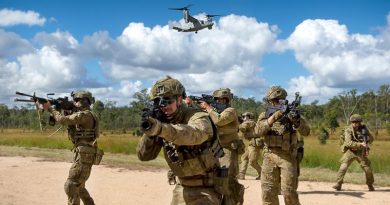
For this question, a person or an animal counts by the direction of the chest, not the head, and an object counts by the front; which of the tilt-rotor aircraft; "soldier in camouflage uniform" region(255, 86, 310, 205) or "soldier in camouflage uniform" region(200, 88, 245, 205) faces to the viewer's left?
"soldier in camouflage uniform" region(200, 88, 245, 205)

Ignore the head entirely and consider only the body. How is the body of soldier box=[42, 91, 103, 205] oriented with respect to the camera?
to the viewer's left

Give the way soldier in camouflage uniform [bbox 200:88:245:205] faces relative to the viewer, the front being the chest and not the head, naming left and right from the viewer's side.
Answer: facing to the left of the viewer

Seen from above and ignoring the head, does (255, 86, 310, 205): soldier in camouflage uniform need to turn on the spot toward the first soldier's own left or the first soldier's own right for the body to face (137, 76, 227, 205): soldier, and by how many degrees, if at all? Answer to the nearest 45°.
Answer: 0° — they already face them

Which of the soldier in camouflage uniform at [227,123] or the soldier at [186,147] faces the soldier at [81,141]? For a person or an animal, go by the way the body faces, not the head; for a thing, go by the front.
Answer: the soldier in camouflage uniform

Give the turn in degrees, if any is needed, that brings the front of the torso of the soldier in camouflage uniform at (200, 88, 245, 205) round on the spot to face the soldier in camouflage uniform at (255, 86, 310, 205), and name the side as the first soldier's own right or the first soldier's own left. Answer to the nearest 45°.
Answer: approximately 135° to the first soldier's own left

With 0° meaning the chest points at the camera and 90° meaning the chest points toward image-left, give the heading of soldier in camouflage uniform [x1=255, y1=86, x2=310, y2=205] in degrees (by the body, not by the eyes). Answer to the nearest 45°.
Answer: approximately 0°

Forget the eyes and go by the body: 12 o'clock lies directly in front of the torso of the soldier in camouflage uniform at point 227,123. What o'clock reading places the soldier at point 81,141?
The soldier is roughly at 12 o'clock from the soldier in camouflage uniform.
